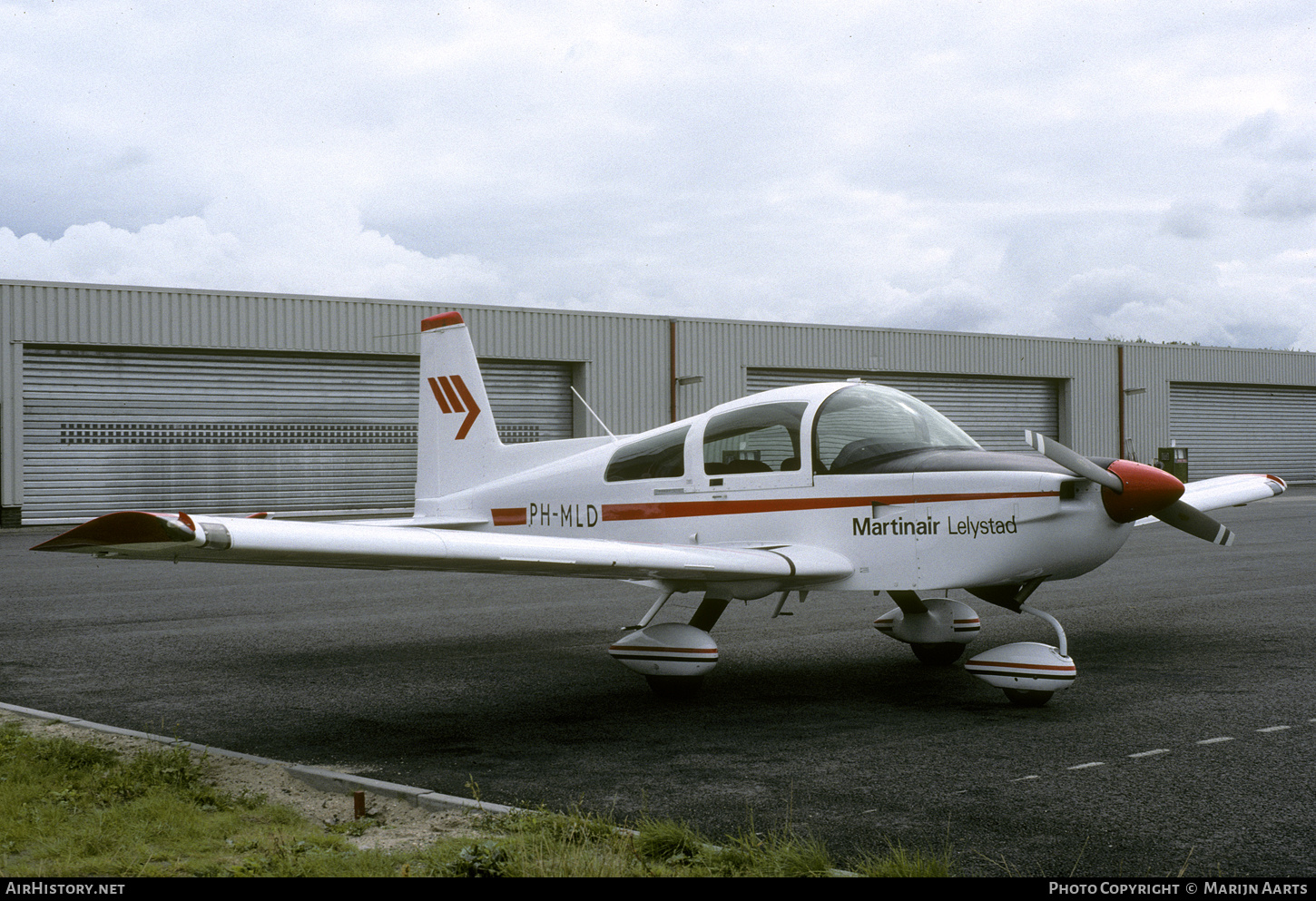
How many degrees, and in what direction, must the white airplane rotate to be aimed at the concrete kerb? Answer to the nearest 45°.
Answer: approximately 90° to its right

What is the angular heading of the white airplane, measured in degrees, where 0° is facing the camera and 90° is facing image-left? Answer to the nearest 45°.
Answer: approximately 315°

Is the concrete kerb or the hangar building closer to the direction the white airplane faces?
the concrete kerb

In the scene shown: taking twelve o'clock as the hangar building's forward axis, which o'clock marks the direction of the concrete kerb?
The concrete kerb is roughly at 1 o'clock from the hangar building.

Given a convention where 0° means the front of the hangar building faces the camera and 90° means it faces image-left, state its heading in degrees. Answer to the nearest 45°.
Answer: approximately 315°
